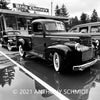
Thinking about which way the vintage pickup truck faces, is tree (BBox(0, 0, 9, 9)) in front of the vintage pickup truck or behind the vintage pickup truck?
behind

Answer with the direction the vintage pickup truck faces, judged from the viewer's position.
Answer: facing the viewer and to the right of the viewer
